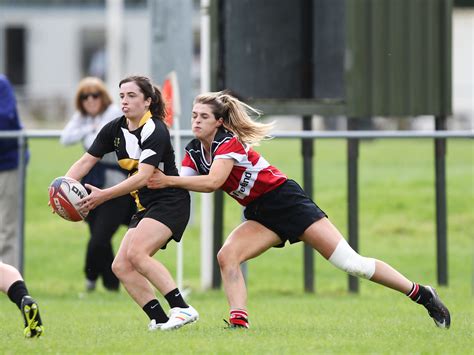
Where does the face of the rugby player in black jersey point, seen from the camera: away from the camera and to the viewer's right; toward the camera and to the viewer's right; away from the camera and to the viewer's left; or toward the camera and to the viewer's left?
toward the camera and to the viewer's left

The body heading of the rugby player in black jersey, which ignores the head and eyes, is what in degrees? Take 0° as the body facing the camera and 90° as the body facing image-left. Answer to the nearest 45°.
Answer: approximately 45°

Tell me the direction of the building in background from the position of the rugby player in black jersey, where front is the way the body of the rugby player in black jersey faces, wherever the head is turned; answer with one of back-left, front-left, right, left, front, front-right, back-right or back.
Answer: back-right
